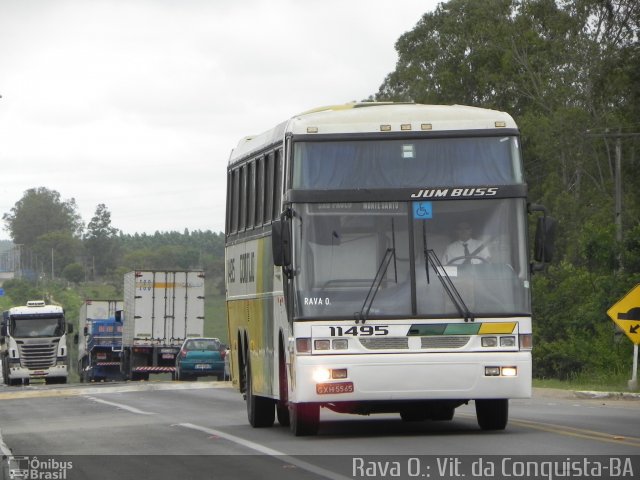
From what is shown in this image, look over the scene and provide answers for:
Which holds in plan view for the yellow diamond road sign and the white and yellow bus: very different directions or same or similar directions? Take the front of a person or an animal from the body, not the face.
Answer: same or similar directions

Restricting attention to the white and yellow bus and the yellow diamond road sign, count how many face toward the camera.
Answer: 2

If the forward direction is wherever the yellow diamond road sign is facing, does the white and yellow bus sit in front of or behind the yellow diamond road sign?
in front

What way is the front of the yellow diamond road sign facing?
toward the camera

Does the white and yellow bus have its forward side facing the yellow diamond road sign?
no
